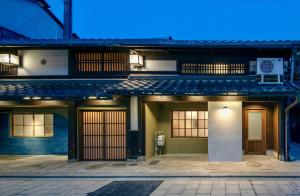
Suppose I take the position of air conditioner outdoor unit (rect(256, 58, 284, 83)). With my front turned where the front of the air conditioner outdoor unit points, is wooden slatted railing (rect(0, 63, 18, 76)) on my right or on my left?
on my right

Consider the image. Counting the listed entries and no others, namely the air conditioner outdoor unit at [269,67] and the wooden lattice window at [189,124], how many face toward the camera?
2

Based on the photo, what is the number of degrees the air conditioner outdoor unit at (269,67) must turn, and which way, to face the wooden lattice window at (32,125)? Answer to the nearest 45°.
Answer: approximately 90° to its right

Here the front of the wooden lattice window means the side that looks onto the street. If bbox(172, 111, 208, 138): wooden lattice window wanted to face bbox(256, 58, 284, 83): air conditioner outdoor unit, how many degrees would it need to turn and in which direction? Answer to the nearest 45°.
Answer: approximately 45° to its left
